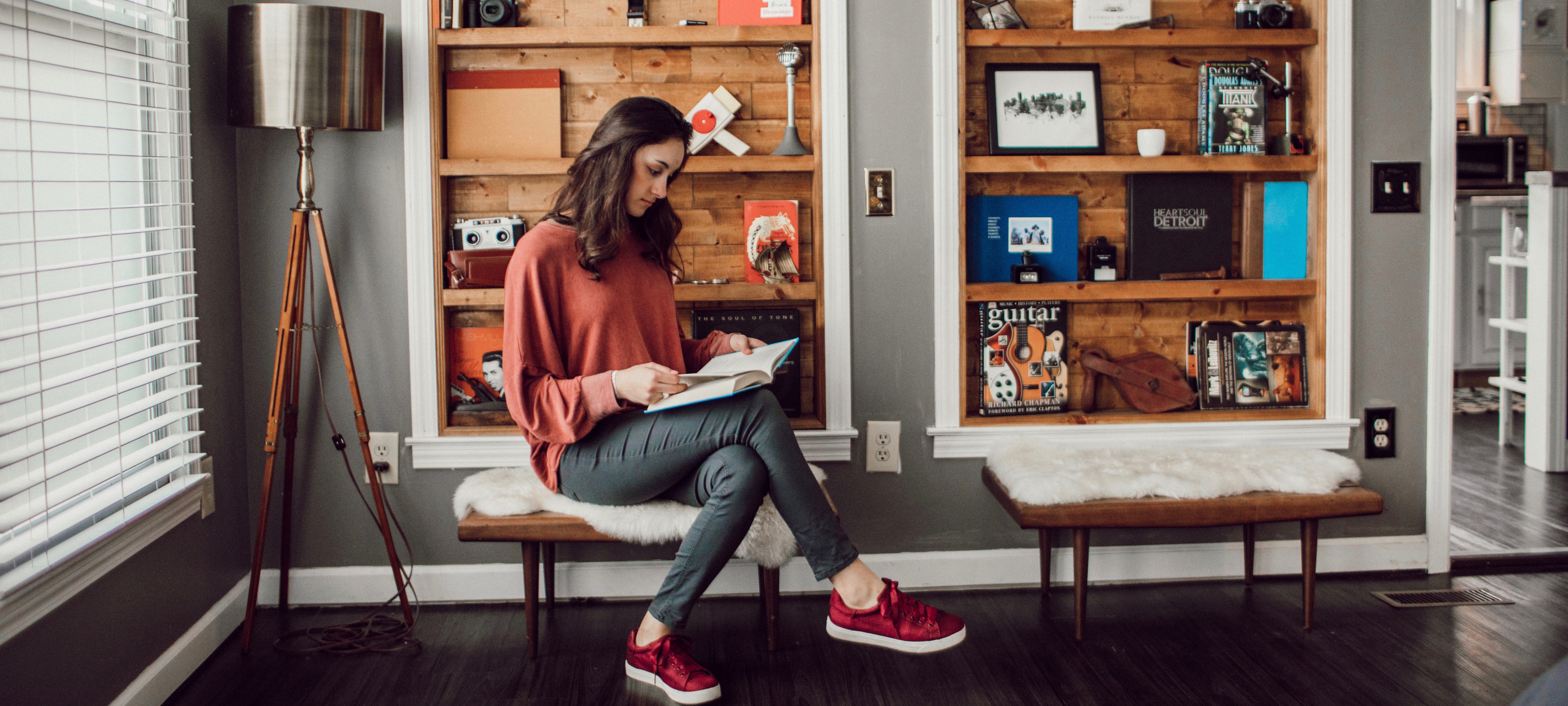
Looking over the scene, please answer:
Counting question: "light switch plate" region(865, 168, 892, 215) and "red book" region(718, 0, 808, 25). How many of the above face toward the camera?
2

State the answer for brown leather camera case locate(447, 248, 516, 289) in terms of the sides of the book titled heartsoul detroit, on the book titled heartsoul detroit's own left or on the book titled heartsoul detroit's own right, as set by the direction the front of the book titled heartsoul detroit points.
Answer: on the book titled heartsoul detroit's own right

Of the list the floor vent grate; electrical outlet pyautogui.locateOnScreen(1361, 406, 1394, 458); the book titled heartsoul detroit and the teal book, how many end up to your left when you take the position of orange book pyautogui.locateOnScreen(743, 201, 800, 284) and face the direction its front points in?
4

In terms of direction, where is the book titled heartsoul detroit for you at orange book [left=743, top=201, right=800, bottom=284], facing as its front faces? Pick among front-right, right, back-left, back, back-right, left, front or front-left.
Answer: left

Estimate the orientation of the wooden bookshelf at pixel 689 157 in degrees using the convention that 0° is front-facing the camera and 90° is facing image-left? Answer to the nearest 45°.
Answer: approximately 0°

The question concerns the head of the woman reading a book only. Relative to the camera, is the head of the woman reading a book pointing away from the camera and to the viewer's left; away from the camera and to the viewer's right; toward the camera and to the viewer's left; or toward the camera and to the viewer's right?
toward the camera and to the viewer's right

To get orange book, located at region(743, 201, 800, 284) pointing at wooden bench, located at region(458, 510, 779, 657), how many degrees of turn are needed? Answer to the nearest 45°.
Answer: approximately 45° to its right
